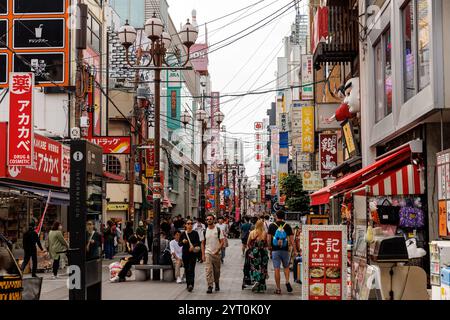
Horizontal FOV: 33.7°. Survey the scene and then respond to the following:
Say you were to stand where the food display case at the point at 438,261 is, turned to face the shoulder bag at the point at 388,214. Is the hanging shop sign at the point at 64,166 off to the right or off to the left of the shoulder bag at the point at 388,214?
left

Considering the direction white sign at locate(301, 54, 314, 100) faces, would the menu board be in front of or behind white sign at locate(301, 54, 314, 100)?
in front

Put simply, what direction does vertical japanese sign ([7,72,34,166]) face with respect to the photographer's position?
facing the viewer

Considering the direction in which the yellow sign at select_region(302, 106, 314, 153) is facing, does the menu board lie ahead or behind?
ahead

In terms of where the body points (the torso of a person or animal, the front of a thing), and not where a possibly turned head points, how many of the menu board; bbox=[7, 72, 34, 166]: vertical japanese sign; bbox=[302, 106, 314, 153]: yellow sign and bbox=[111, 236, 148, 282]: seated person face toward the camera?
3

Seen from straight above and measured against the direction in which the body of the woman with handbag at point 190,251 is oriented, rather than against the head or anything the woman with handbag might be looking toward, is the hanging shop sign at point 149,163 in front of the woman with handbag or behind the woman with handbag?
behind

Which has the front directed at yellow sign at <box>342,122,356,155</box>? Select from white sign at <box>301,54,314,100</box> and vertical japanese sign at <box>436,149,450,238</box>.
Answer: the white sign

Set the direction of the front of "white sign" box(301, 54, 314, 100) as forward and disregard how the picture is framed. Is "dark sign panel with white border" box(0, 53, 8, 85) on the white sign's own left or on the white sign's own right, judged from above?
on the white sign's own right

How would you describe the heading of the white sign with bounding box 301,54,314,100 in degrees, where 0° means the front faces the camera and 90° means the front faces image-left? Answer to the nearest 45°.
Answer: approximately 0°

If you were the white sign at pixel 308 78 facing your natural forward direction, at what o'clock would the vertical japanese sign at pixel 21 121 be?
The vertical japanese sign is roughly at 1 o'clock from the white sign.

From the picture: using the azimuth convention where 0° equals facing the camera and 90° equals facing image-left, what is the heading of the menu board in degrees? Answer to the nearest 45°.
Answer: approximately 0°

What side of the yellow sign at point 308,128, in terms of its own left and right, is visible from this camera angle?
front
